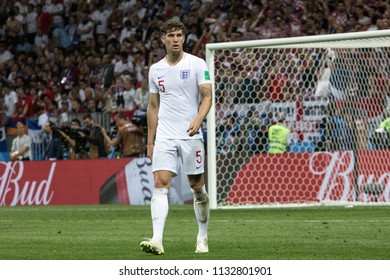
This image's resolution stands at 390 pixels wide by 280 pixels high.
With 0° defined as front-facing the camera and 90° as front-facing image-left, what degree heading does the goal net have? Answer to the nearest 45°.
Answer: approximately 0°

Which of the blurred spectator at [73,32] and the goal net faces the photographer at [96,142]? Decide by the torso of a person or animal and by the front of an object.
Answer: the blurred spectator

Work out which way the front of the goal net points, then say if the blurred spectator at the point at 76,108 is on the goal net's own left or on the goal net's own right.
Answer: on the goal net's own right

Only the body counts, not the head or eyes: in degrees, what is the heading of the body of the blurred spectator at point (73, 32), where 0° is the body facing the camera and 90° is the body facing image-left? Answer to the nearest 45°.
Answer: approximately 0°
